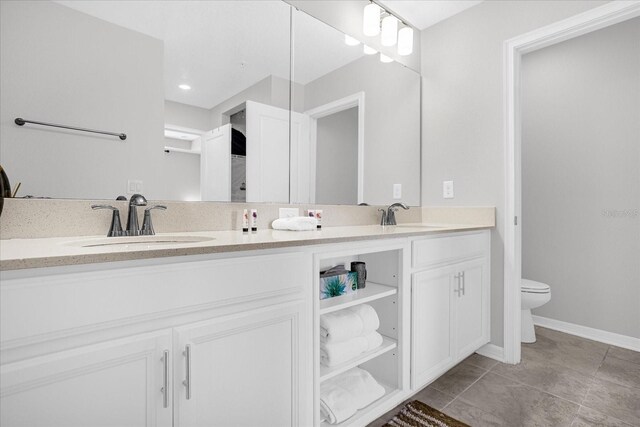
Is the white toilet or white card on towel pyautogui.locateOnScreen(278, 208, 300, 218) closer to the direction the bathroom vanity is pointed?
the white toilet

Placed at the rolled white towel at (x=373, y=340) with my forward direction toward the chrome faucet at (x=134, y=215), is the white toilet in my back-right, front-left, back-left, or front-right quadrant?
back-right

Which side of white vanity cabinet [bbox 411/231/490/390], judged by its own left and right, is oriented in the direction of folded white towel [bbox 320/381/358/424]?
right

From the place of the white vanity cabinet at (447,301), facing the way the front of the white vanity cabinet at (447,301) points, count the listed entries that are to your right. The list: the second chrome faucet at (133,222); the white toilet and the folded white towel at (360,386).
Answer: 2

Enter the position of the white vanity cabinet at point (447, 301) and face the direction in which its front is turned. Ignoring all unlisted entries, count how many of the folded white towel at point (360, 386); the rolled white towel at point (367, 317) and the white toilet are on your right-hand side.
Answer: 2

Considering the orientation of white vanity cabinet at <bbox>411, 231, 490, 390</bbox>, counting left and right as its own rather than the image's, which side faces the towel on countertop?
right

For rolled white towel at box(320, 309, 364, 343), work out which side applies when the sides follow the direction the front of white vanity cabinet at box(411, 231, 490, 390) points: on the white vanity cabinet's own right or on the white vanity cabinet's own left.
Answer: on the white vanity cabinet's own right

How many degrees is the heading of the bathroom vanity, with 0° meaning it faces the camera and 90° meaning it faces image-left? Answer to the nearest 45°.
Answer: approximately 315°
